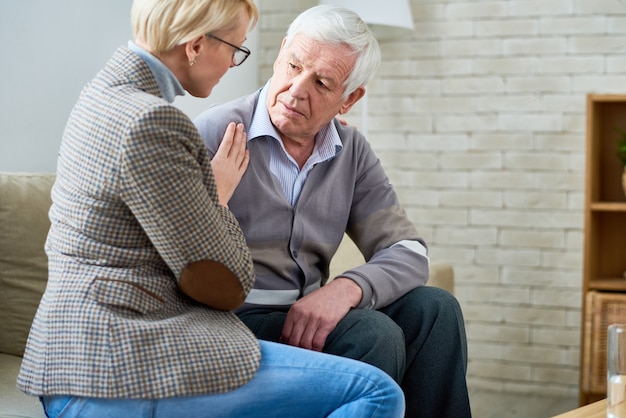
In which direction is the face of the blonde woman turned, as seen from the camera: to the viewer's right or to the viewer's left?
to the viewer's right

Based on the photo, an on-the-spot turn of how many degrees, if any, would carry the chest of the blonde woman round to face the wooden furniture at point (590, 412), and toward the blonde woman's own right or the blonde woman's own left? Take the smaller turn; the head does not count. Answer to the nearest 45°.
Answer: approximately 45° to the blonde woman's own right

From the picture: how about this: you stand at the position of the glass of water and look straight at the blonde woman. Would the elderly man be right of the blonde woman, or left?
right

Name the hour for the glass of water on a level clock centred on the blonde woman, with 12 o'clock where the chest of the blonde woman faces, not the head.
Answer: The glass of water is roughly at 1 o'clock from the blonde woman.

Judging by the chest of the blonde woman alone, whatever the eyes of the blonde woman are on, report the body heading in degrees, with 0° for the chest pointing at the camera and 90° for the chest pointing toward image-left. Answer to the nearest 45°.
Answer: approximately 225°

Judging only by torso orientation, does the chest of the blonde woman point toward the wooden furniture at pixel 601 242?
yes
